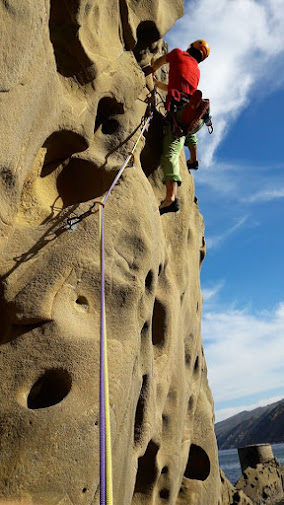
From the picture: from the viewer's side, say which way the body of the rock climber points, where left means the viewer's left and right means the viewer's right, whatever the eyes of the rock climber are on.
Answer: facing away from the viewer and to the left of the viewer
